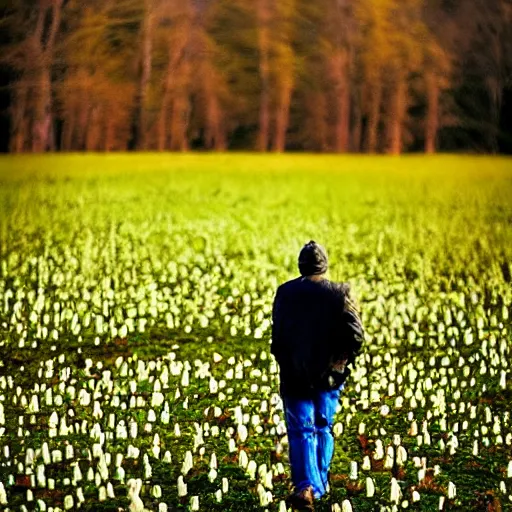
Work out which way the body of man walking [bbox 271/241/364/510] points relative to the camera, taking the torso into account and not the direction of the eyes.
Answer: away from the camera
